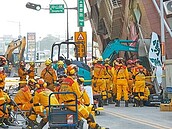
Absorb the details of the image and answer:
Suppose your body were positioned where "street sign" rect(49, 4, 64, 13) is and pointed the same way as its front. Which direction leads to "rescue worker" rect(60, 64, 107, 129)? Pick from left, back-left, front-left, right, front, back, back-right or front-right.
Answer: front

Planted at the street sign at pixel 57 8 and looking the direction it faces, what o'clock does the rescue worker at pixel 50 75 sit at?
The rescue worker is roughly at 12 o'clock from the street sign.

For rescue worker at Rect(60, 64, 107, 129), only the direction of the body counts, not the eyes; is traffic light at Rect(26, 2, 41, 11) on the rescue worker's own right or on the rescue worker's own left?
on the rescue worker's own left

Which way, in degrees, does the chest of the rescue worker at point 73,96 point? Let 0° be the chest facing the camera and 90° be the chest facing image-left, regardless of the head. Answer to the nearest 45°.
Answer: approximately 225°

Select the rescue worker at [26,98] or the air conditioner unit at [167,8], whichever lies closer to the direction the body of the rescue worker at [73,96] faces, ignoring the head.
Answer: the air conditioner unit

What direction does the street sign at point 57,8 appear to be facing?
toward the camera

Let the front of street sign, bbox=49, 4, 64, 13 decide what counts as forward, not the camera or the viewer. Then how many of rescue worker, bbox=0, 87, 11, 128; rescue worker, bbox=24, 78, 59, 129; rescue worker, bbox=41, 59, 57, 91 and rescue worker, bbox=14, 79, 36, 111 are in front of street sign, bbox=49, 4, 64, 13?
4

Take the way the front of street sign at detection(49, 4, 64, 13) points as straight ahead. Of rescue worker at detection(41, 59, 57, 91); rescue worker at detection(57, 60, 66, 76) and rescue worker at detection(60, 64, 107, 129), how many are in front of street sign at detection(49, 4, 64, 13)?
3

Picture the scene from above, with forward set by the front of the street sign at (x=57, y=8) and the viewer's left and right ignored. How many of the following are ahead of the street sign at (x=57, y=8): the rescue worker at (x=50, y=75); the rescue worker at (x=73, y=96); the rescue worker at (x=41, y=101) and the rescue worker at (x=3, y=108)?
4

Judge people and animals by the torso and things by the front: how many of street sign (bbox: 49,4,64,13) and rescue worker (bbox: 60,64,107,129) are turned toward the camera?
1
